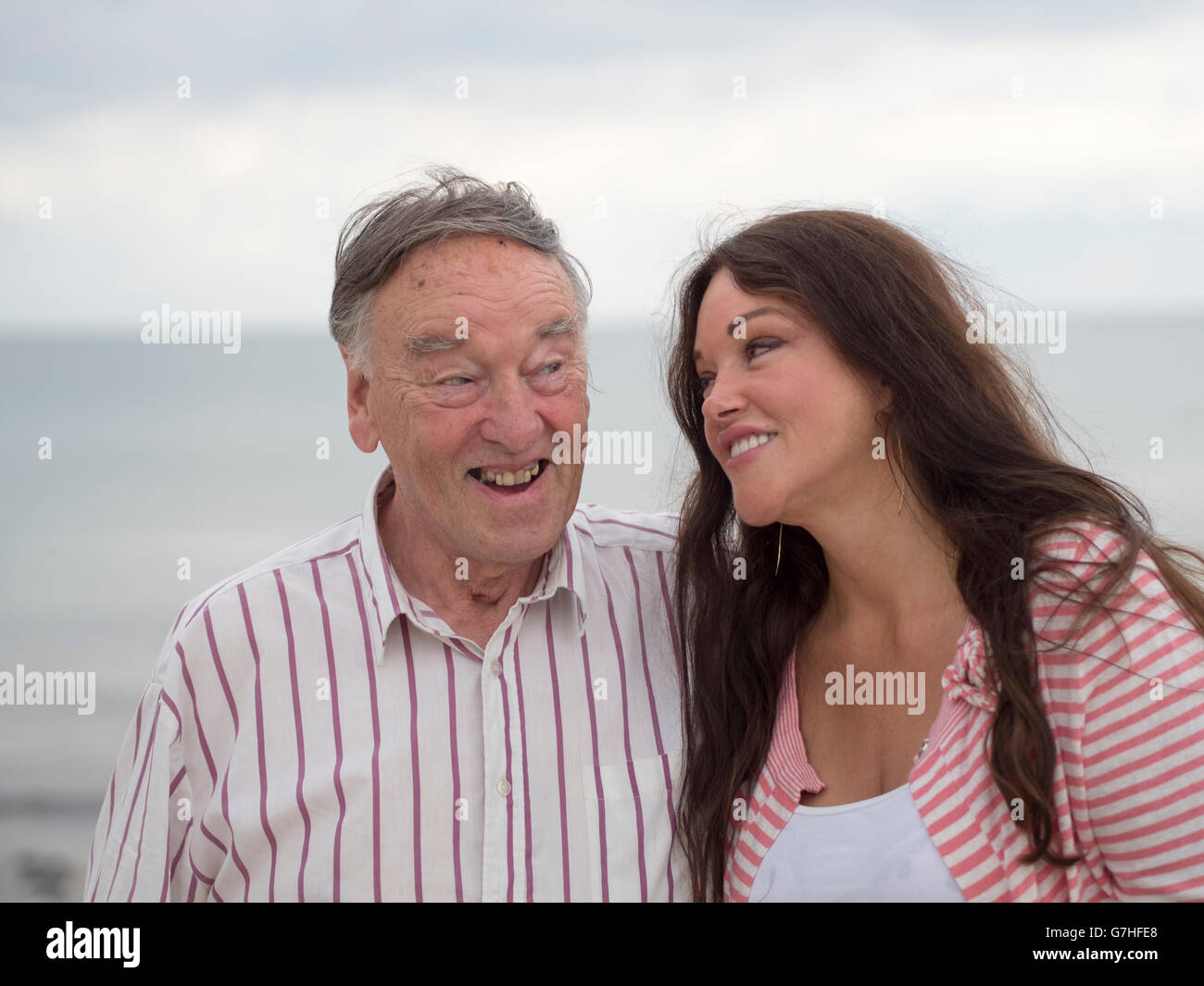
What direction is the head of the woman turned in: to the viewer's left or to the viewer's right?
to the viewer's left

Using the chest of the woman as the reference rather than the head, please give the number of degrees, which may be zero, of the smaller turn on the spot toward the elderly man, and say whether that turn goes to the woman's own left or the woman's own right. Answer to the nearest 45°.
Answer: approximately 45° to the woman's own right

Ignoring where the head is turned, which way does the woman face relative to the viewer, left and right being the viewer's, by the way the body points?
facing the viewer and to the left of the viewer

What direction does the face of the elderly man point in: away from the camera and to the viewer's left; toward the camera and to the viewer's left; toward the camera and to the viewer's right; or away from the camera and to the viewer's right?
toward the camera and to the viewer's right
